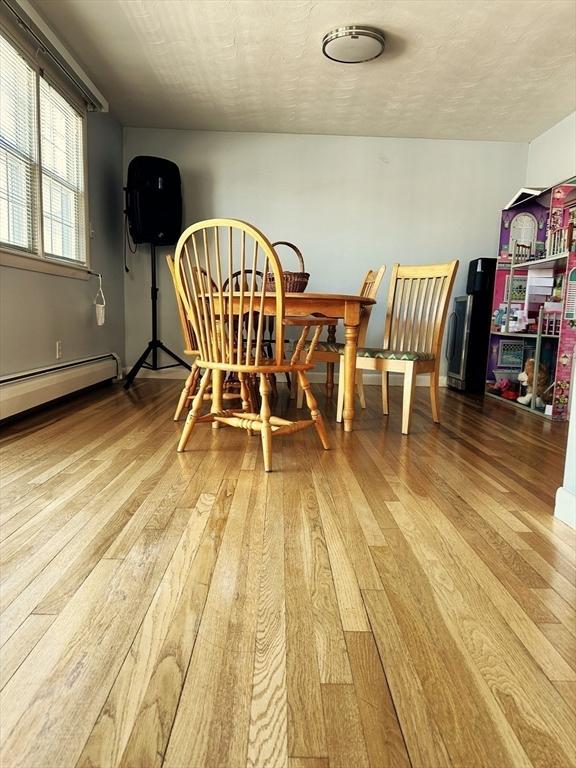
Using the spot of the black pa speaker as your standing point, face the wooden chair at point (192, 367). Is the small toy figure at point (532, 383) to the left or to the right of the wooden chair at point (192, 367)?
left

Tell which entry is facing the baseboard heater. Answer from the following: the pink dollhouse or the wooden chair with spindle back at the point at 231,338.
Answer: the pink dollhouse

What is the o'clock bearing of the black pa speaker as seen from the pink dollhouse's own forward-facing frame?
The black pa speaker is roughly at 1 o'clock from the pink dollhouse.

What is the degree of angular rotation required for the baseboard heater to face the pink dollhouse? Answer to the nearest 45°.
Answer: approximately 45° to its left

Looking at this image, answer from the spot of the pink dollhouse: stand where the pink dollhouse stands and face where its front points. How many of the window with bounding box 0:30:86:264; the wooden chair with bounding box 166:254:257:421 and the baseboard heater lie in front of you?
3

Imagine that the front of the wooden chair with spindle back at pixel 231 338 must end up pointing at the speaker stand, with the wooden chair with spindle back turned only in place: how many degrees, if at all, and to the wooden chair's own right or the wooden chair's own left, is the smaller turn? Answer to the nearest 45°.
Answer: approximately 45° to the wooden chair's own left

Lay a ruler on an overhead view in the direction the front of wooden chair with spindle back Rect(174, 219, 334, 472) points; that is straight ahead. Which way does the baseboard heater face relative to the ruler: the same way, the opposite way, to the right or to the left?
to the right

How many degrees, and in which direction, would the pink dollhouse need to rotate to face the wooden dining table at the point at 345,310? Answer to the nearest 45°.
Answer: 0° — it already faces it

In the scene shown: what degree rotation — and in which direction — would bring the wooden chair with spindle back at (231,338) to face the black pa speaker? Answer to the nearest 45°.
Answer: approximately 45° to its left

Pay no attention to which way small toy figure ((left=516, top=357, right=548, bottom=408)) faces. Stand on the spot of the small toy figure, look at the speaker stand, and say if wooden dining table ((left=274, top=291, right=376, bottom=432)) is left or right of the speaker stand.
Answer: left

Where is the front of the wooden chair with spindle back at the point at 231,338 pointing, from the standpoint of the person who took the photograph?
facing away from the viewer and to the right of the viewer
